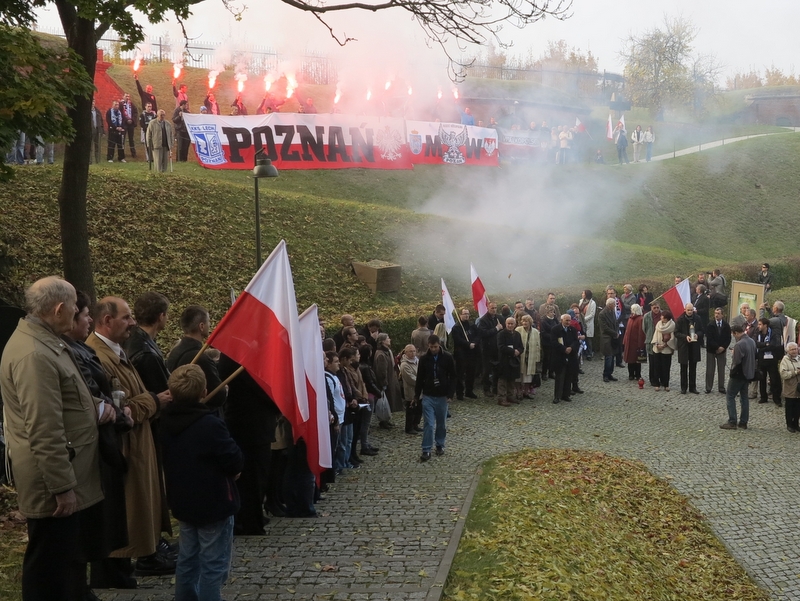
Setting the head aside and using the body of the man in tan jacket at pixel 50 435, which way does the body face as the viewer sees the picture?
to the viewer's right

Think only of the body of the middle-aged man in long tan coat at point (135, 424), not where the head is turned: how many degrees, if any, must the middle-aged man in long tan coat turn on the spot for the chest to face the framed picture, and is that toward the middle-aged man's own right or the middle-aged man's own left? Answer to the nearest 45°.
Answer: approximately 45° to the middle-aged man's own left

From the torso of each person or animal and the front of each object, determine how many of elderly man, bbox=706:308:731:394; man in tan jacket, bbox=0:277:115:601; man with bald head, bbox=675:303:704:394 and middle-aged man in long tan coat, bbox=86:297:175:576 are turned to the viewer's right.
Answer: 2

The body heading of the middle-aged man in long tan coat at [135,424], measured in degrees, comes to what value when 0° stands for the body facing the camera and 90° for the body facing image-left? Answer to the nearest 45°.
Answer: approximately 270°

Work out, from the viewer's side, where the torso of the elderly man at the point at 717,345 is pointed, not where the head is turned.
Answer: toward the camera

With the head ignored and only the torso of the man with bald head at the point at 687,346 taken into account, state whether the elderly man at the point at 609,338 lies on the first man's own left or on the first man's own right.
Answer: on the first man's own right

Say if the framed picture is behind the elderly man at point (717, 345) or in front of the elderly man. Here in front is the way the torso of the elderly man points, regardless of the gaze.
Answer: behind

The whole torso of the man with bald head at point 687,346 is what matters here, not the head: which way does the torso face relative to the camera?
toward the camera

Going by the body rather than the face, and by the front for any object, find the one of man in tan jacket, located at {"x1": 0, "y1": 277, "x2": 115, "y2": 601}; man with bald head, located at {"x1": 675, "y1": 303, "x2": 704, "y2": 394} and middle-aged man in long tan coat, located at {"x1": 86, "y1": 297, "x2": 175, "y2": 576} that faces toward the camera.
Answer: the man with bald head

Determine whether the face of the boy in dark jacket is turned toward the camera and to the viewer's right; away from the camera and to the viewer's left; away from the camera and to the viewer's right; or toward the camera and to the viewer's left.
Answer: away from the camera and to the viewer's right

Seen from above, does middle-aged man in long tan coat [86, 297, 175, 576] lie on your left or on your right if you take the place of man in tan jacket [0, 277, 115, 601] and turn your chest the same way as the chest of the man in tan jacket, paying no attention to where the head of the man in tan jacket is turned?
on your left

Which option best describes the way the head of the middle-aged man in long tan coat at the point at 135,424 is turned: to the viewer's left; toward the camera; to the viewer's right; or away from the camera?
to the viewer's right

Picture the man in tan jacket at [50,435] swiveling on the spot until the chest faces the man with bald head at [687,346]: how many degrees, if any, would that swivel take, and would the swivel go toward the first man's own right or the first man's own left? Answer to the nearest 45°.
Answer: approximately 45° to the first man's own left
